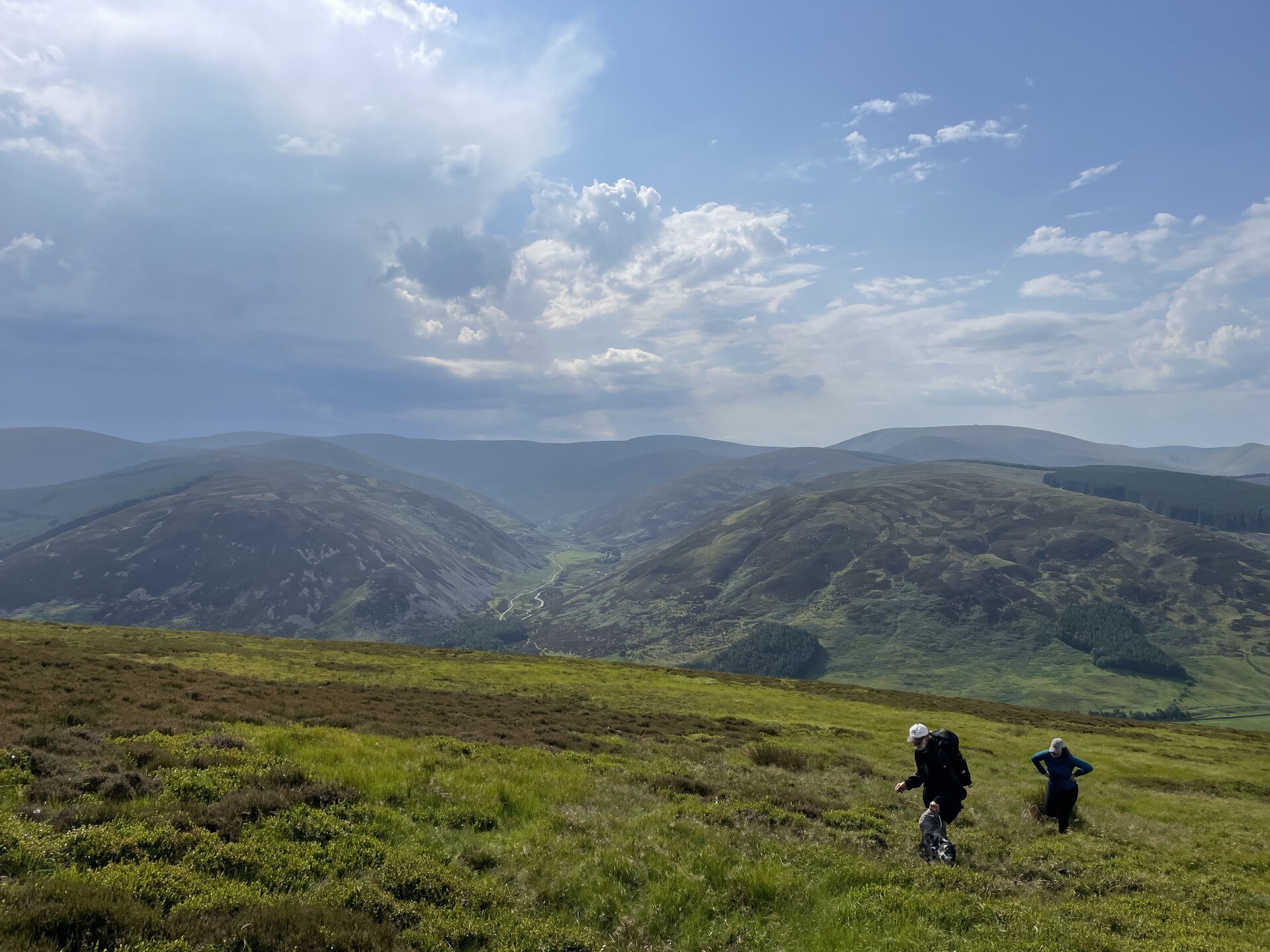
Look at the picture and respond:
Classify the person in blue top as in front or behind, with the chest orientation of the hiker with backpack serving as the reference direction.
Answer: behind

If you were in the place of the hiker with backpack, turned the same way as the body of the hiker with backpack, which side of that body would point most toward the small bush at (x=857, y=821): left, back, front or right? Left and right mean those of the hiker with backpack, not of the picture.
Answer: right

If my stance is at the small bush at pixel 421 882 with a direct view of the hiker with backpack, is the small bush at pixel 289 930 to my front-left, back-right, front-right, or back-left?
back-right

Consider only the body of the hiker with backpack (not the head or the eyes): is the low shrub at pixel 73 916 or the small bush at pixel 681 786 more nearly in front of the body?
the low shrub

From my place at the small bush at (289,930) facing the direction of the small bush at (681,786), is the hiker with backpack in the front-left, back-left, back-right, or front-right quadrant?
front-right

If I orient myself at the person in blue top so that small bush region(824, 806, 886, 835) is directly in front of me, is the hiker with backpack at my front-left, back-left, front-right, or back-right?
front-left

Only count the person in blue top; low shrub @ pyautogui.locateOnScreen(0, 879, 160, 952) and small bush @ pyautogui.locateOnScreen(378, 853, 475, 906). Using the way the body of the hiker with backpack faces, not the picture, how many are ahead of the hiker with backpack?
2

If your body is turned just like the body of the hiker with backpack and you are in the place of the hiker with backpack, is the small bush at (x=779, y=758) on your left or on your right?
on your right

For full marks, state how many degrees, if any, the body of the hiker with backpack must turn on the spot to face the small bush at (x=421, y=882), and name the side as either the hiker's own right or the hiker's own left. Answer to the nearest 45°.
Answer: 0° — they already face it
